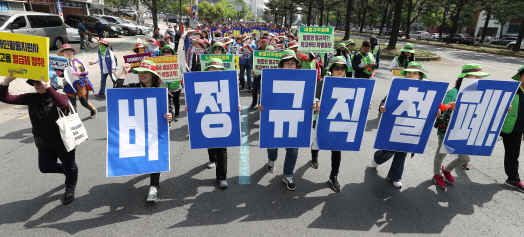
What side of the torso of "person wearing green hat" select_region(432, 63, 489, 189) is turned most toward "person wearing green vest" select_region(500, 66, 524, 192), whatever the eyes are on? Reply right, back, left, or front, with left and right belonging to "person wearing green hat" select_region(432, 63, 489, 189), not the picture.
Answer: left

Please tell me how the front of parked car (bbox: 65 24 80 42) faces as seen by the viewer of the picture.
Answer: facing the viewer and to the right of the viewer

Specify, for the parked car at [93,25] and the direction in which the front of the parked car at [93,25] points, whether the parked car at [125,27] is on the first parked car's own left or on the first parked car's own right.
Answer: on the first parked car's own left

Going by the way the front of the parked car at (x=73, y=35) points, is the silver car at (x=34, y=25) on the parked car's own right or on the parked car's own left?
on the parked car's own right

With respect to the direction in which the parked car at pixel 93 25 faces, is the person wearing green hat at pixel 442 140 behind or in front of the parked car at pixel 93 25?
in front

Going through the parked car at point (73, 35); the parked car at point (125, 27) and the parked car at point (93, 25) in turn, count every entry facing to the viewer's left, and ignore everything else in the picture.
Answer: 0

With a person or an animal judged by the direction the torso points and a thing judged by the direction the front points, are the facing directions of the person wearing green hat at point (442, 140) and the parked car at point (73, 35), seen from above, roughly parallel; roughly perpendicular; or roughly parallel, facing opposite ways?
roughly perpendicular

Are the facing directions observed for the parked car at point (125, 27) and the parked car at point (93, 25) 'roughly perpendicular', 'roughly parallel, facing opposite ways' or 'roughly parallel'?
roughly parallel

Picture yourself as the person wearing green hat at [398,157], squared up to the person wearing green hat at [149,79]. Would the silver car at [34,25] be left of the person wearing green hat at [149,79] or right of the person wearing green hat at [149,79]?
right

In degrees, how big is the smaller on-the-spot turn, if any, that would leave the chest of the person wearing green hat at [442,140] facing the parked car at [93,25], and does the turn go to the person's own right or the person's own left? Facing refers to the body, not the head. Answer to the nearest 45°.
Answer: approximately 135° to the person's own right
